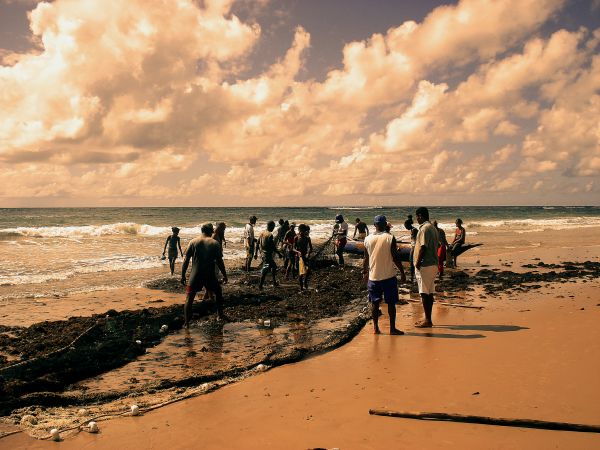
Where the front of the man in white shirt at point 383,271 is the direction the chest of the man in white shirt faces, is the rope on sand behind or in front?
behind

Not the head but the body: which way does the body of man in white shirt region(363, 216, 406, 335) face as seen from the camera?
away from the camera

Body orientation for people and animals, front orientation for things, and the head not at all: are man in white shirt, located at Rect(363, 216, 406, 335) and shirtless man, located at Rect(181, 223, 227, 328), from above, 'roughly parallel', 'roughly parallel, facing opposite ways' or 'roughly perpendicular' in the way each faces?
roughly parallel

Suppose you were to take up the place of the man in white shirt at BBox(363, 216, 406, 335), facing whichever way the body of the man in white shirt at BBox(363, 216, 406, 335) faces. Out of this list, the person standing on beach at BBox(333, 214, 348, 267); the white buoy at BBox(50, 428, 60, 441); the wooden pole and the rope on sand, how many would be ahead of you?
1

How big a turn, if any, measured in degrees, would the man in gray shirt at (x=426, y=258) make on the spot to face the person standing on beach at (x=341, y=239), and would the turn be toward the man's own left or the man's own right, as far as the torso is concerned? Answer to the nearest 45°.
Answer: approximately 90° to the man's own right

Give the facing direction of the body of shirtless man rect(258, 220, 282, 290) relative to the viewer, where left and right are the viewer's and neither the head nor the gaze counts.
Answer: facing away from the viewer and to the right of the viewer

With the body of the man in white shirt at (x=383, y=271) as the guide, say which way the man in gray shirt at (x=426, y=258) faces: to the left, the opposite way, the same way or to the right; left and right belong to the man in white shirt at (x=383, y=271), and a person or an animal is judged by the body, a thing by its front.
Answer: to the left

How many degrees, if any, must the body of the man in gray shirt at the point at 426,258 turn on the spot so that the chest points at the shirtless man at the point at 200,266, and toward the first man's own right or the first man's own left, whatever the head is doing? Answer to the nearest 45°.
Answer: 0° — they already face them

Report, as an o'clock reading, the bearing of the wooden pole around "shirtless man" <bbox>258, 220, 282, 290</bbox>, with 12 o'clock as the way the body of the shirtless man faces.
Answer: The wooden pole is roughly at 4 o'clock from the shirtless man.

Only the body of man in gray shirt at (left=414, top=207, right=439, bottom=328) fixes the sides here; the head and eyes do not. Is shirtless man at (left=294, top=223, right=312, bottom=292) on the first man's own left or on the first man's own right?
on the first man's own right

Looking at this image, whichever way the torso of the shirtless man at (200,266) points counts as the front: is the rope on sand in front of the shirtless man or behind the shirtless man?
behind

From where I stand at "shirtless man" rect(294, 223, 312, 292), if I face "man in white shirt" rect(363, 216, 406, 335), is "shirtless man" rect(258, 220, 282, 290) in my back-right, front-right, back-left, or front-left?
back-right

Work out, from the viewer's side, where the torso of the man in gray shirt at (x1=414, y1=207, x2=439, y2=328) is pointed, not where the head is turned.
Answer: to the viewer's left

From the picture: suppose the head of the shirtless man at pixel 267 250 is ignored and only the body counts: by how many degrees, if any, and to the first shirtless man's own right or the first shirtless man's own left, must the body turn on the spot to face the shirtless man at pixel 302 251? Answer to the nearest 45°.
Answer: approximately 45° to the first shirtless man's own right

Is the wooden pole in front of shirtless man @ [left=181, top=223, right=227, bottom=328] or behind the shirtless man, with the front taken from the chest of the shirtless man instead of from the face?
behind

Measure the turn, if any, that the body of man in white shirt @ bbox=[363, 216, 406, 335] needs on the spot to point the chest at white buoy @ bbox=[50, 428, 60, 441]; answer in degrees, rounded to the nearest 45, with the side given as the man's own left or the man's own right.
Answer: approximately 135° to the man's own left

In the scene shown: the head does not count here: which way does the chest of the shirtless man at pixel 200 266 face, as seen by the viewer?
away from the camera

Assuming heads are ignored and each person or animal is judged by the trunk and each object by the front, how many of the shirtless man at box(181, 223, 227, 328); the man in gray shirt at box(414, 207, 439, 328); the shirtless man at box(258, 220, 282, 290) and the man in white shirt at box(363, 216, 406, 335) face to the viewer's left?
1

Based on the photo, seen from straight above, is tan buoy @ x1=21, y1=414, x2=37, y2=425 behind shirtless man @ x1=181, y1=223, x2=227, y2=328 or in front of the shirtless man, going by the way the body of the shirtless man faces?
behind
